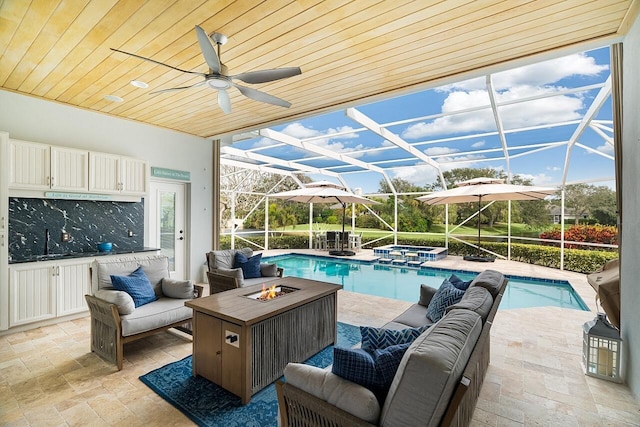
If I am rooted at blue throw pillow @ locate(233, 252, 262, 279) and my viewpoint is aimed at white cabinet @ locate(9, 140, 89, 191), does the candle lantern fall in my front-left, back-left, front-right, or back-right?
back-left

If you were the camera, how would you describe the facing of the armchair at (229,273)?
facing the viewer and to the right of the viewer

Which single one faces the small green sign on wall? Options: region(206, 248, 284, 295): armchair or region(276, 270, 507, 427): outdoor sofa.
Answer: the outdoor sofa

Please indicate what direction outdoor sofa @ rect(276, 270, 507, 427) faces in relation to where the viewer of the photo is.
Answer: facing away from the viewer and to the left of the viewer

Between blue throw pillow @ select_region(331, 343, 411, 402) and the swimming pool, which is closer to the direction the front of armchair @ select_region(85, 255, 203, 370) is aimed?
the blue throw pillow

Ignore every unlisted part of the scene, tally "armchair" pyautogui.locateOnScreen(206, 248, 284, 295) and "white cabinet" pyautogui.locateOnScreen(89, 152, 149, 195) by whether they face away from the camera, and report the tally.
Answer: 0

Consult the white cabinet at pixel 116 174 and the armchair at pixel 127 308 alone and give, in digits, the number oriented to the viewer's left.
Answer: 0

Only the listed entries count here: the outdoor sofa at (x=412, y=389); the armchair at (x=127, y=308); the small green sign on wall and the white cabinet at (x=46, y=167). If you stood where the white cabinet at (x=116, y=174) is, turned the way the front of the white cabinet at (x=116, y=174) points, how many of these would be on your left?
1

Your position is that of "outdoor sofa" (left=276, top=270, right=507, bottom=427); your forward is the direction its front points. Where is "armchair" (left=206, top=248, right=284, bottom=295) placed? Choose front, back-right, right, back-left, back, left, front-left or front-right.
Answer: front

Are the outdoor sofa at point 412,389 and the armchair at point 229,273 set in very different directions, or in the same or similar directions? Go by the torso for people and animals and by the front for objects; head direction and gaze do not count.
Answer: very different directions

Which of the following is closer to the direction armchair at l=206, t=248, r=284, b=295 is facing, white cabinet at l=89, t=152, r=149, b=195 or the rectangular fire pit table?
the rectangular fire pit table

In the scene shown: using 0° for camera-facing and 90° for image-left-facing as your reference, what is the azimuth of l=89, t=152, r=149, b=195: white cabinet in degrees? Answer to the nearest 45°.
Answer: approximately 315°

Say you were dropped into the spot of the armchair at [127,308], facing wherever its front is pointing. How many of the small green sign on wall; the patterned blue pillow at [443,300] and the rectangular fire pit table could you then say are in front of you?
2
